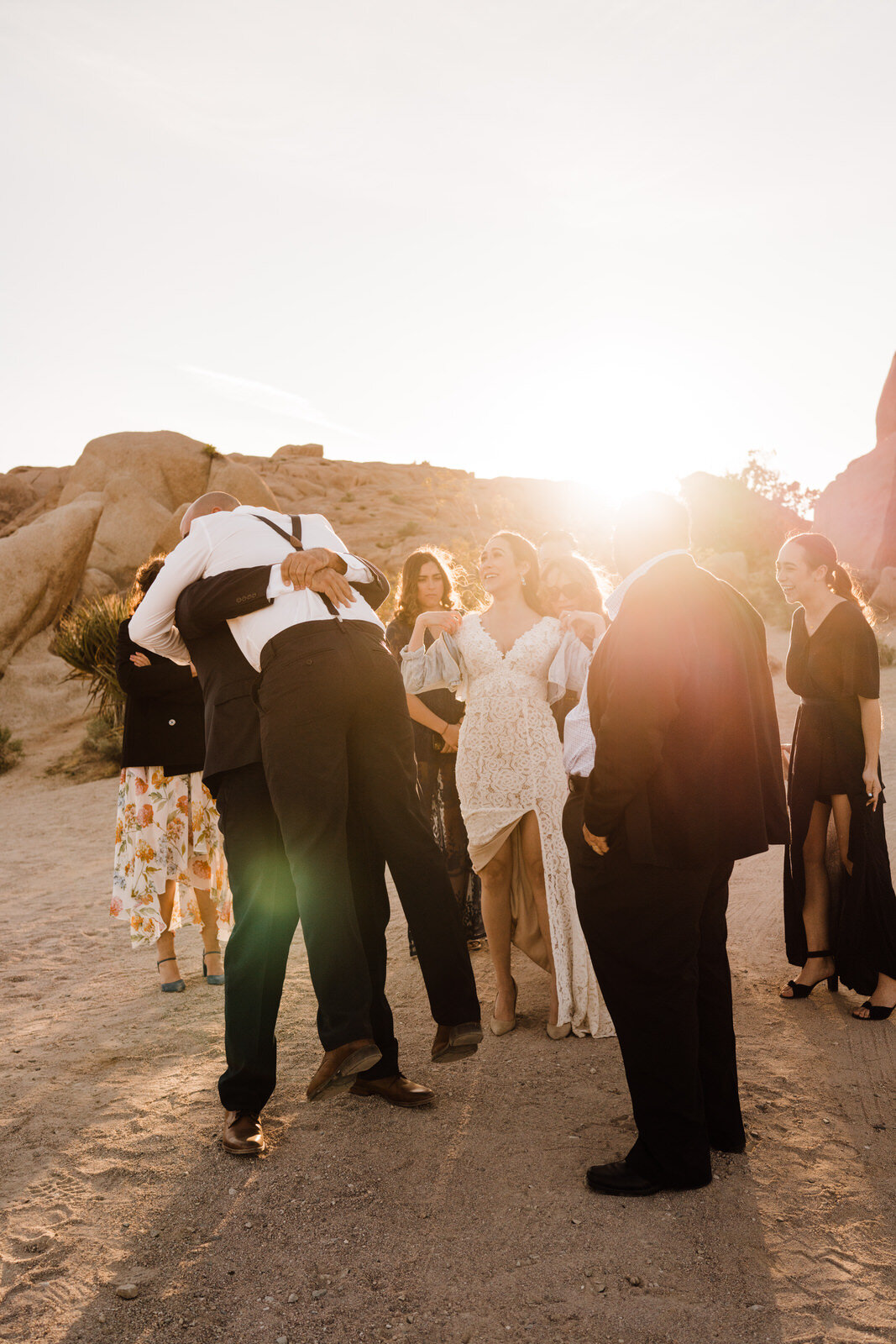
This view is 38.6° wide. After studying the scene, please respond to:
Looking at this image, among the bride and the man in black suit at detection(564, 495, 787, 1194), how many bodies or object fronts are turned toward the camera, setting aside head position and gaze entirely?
1

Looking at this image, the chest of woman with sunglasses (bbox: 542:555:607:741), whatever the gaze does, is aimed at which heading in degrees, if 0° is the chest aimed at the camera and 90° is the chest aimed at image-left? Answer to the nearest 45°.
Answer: approximately 45°

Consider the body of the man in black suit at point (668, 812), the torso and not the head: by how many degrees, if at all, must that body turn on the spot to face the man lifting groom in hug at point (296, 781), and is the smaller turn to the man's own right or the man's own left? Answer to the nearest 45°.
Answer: approximately 45° to the man's own left

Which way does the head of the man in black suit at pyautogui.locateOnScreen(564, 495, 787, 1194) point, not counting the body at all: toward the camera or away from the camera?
away from the camera

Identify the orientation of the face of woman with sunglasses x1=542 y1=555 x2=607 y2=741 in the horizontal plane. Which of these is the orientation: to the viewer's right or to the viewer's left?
to the viewer's left

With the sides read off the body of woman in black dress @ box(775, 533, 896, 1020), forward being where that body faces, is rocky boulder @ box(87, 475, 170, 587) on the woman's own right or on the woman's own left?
on the woman's own right

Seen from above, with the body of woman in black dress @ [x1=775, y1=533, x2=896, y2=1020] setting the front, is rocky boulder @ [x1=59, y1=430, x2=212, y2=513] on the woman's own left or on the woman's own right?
on the woman's own right

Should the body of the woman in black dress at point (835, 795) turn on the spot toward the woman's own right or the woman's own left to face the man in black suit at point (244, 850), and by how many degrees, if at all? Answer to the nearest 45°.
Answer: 0° — they already face them

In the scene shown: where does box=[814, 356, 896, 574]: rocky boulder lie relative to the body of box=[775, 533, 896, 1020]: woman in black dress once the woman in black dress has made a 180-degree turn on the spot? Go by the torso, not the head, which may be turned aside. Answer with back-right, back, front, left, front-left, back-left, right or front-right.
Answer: front-left

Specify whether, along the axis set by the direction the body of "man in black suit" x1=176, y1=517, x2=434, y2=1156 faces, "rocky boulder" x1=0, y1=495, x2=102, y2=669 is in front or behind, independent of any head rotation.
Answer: behind

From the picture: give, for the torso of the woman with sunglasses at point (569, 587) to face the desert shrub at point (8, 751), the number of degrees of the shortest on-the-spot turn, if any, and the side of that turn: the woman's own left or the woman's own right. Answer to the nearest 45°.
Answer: approximately 90° to the woman's own right
